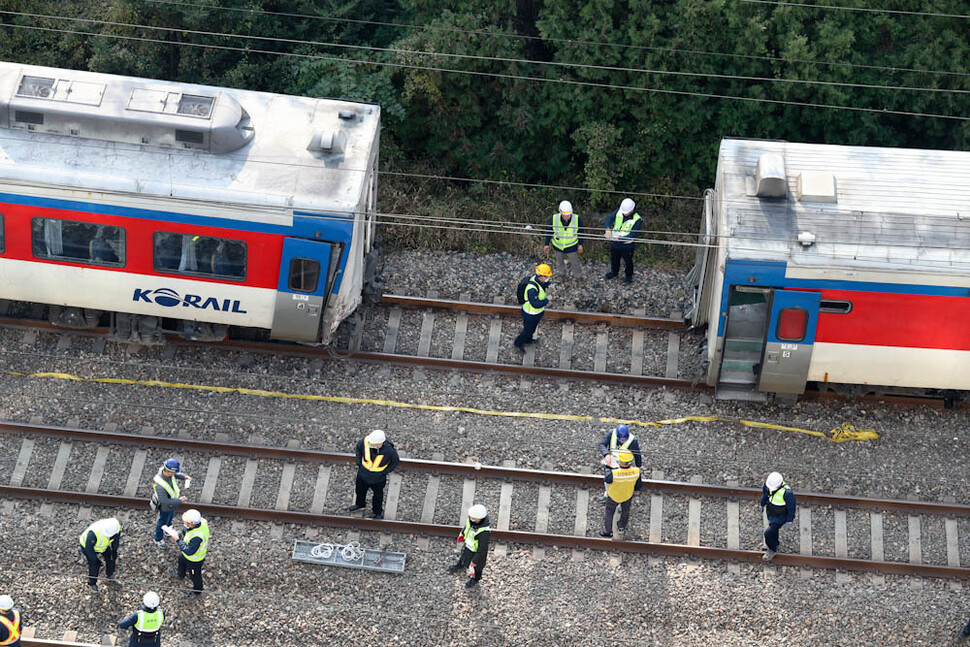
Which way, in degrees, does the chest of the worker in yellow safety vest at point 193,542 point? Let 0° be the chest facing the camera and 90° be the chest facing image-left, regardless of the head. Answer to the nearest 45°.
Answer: approximately 90°

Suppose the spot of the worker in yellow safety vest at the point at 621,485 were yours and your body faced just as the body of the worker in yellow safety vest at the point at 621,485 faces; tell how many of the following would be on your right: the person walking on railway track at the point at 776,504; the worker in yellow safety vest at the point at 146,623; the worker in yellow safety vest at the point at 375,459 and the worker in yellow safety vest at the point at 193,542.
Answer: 1

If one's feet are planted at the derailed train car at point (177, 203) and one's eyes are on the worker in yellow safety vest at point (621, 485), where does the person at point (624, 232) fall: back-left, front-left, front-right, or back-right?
front-left

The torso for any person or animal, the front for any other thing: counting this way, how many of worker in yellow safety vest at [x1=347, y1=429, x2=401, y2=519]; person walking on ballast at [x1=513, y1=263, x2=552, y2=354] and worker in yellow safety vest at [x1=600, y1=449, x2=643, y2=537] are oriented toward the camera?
1

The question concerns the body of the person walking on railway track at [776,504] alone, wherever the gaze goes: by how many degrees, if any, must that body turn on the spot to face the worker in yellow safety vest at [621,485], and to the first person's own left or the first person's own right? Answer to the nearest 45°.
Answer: approximately 45° to the first person's own right

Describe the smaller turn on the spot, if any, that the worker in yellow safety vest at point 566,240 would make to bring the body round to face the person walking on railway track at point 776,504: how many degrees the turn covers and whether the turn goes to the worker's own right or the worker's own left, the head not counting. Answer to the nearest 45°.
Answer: approximately 45° to the worker's own left

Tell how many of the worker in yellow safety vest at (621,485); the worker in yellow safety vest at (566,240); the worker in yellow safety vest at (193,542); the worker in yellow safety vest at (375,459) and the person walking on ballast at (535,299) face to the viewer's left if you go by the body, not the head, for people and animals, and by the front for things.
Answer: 1

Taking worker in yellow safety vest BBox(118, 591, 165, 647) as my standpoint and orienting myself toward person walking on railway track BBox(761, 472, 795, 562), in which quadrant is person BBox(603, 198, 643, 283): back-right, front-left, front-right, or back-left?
front-left

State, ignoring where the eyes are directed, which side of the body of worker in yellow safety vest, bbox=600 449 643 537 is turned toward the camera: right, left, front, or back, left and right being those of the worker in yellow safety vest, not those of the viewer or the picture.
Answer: back

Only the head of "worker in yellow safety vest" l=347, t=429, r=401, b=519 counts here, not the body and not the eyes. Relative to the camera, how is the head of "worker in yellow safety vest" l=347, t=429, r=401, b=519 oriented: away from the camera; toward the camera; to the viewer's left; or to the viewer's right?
toward the camera

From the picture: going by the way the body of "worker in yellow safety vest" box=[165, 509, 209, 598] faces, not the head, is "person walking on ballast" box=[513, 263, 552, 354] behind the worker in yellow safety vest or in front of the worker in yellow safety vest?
behind

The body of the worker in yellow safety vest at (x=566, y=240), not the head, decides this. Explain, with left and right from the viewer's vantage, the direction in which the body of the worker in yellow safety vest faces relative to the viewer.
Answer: facing the viewer
